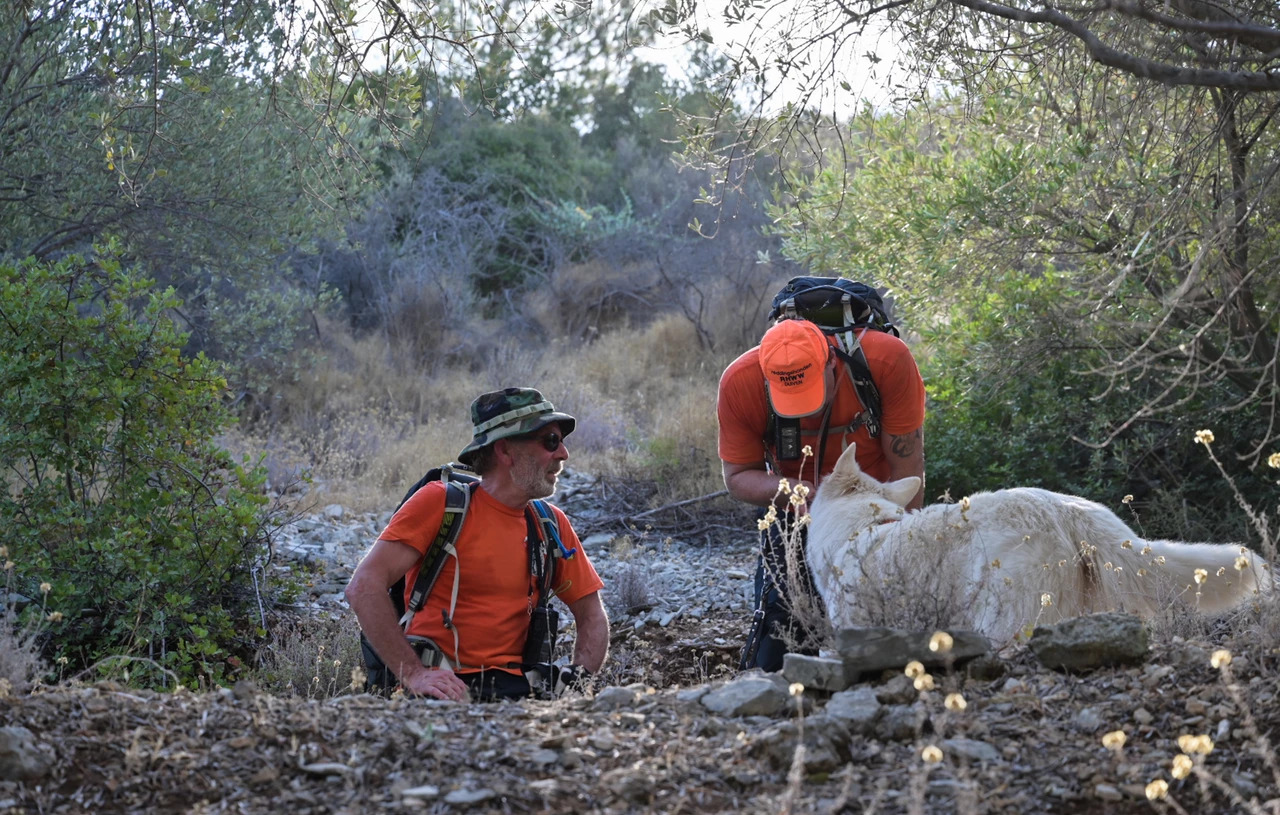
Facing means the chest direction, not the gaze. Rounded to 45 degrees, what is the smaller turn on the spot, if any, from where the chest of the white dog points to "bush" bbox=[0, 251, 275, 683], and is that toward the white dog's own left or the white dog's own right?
approximately 45° to the white dog's own left

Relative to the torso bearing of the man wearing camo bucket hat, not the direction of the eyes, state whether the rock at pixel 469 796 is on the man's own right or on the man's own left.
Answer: on the man's own right

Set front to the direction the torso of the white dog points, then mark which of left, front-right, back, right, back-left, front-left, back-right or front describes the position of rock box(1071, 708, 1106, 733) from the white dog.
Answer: back-left

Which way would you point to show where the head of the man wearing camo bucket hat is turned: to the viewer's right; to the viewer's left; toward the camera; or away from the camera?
to the viewer's right

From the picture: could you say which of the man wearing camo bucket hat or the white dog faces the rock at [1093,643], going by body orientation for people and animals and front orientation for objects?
the man wearing camo bucket hat

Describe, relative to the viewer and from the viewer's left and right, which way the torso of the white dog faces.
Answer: facing away from the viewer and to the left of the viewer

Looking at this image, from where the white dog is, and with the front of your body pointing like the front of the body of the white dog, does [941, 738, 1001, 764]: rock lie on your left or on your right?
on your left

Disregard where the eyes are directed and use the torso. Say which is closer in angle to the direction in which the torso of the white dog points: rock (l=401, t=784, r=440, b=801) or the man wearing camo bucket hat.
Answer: the man wearing camo bucket hat

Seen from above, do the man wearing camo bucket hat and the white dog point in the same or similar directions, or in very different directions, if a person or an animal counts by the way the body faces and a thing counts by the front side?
very different directions

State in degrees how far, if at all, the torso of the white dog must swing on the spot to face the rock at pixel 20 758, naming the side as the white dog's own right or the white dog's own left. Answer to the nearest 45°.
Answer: approximately 90° to the white dog's own left

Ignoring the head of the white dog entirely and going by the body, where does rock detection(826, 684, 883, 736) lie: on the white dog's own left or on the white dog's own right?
on the white dog's own left
